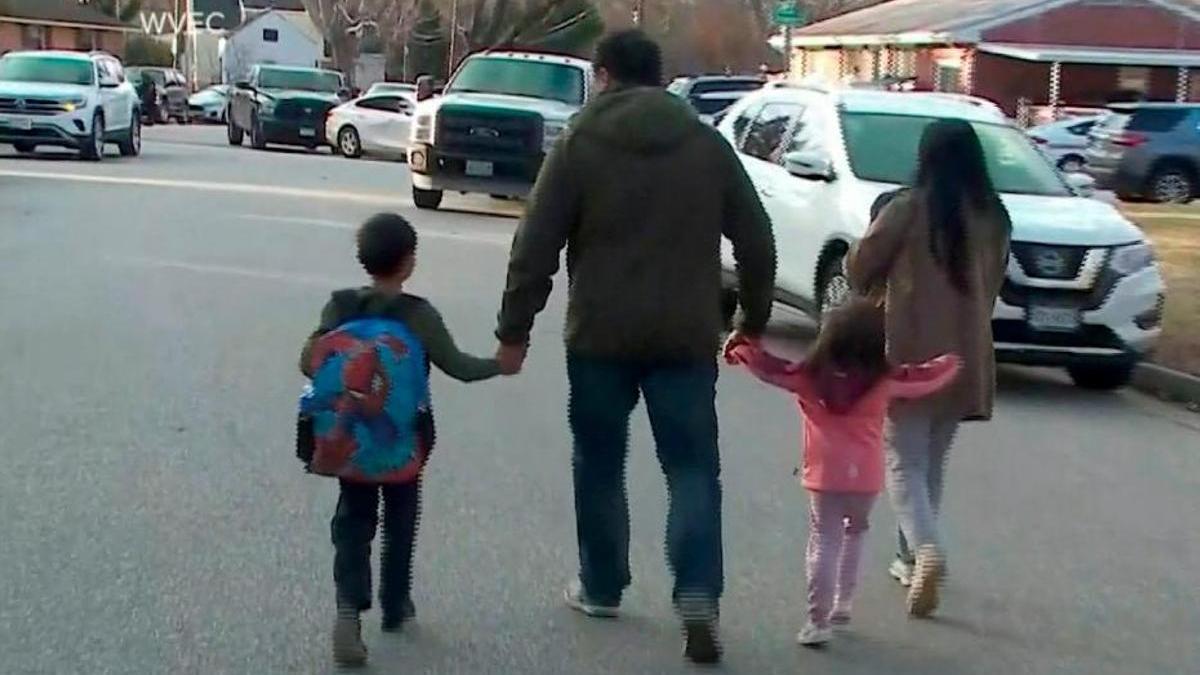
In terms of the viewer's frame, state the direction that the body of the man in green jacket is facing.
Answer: away from the camera

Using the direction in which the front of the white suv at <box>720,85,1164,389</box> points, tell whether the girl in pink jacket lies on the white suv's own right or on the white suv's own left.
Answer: on the white suv's own right

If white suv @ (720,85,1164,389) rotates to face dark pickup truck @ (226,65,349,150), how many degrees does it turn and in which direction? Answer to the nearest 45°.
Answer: approximately 180°

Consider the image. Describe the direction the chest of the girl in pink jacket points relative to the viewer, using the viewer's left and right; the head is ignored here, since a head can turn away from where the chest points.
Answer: facing away from the viewer

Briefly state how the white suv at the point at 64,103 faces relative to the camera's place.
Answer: facing the viewer and to the left of the viewer

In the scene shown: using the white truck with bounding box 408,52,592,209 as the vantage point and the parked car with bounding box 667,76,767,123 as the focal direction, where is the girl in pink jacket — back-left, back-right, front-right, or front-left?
back-right

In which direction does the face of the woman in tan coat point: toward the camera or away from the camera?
away from the camera

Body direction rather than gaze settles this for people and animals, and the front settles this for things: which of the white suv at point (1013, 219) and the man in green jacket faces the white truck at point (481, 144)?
the man in green jacket

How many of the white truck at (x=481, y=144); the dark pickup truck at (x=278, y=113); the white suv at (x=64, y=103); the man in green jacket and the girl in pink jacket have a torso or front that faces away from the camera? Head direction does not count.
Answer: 2

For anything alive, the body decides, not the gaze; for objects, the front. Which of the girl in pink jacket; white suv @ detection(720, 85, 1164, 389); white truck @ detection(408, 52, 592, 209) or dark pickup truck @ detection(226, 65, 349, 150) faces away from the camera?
the girl in pink jacket

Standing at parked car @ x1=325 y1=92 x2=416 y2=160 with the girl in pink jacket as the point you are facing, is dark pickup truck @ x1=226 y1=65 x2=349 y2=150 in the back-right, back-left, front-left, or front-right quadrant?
back-right

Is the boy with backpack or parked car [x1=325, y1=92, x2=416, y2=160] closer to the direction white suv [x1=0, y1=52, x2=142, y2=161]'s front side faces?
the boy with backpack

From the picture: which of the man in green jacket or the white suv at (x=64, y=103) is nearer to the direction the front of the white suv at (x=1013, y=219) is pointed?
the man in green jacket

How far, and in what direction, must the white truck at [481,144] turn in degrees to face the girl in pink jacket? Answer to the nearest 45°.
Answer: approximately 45° to its left

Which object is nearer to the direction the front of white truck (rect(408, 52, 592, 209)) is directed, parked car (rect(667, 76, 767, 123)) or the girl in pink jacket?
the girl in pink jacket

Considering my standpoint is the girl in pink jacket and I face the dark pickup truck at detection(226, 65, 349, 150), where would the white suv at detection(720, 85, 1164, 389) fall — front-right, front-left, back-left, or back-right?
front-right

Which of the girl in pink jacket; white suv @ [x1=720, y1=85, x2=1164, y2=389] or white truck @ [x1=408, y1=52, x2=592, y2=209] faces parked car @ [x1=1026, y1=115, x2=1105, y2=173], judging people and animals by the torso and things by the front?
the girl in pink jacket

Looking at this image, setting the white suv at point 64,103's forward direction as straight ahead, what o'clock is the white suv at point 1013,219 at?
the white suv at point 1013,219 is roughly at 10 o'clock from the white suv at point 64,103.

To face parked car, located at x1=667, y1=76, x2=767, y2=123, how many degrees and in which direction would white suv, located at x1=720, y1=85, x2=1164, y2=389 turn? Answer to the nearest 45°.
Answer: approximately 135° to its left

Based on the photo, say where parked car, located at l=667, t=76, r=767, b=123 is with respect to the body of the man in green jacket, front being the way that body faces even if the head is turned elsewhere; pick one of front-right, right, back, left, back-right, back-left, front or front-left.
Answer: front

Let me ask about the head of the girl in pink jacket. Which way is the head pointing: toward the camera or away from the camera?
away from the camera
